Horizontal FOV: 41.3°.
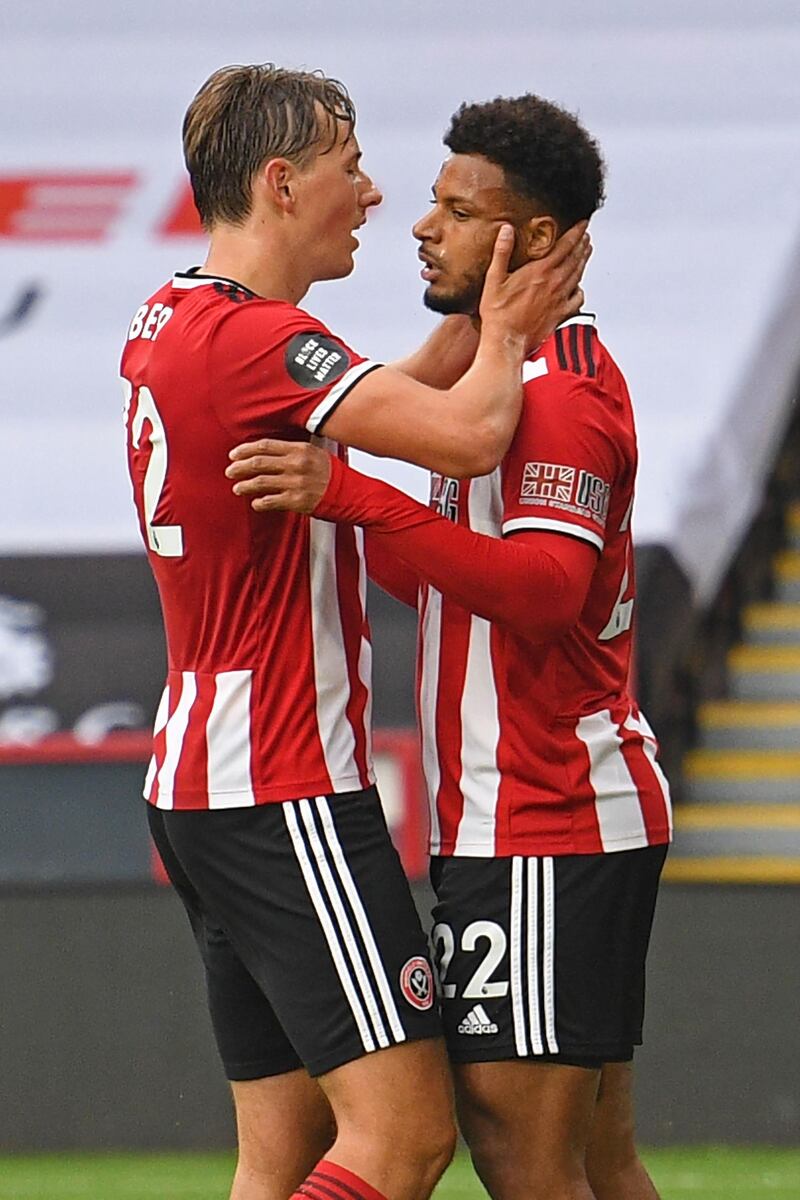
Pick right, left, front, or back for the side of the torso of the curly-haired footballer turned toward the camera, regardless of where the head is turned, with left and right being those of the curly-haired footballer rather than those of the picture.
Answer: left

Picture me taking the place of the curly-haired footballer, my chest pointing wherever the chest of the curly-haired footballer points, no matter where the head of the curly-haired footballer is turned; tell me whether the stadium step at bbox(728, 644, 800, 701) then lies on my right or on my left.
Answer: on my right

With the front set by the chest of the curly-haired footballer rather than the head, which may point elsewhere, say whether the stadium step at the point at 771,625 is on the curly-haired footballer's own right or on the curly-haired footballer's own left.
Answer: on the curly-haired footballer's own right

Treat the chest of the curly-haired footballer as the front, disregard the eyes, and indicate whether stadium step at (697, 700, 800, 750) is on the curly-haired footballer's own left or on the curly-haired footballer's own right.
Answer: on the curly-haired footballer's own right
